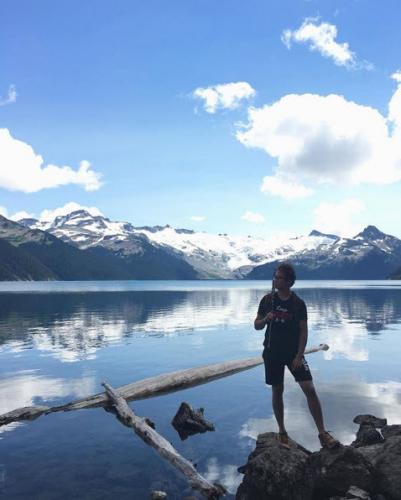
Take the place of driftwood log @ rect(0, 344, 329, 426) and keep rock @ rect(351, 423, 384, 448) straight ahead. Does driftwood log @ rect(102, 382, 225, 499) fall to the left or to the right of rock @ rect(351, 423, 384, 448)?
right

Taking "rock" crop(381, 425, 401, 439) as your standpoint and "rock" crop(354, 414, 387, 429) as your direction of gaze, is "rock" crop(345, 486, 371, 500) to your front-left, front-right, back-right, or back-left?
back-left

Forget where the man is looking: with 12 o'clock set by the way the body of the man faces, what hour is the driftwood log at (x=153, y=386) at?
The driftwood log is roughly at 5 o'clock from the man.

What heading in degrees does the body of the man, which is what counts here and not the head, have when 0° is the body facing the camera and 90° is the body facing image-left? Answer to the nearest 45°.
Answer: approximately 0°
